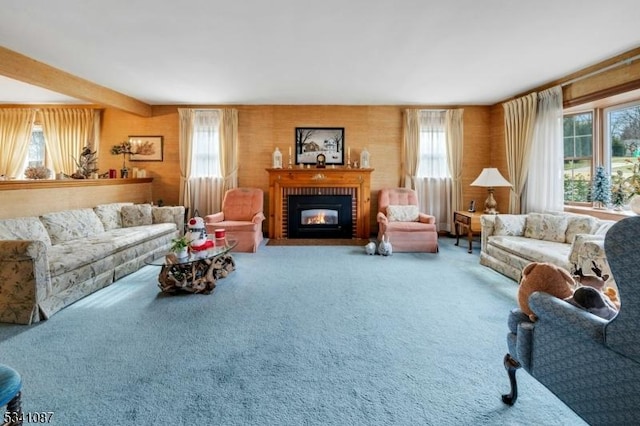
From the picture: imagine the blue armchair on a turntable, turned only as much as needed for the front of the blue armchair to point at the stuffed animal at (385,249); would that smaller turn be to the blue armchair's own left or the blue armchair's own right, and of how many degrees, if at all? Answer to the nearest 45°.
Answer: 0° — it already faces it

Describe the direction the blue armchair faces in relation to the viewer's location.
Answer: facing away from the viewer and to the left of the viewer

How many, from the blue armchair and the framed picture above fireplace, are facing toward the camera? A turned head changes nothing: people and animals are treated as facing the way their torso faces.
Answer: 1

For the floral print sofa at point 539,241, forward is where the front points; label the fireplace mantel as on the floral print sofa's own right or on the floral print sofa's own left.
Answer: on the floral print sofa's own right

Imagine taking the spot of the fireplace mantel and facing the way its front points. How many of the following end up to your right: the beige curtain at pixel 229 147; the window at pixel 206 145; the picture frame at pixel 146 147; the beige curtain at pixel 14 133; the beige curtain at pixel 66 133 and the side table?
5

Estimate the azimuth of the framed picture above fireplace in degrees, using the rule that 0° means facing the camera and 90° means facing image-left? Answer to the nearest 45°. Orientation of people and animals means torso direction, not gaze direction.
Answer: approximately 0°

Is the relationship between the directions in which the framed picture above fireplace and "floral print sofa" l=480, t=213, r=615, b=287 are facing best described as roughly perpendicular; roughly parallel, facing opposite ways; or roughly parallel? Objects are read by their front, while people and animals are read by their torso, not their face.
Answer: roughly perpendicular

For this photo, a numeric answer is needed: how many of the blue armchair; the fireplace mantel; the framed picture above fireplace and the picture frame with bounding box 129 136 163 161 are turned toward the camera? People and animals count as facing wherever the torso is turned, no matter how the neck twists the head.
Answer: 3

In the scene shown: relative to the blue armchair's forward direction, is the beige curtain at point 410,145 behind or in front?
in front
